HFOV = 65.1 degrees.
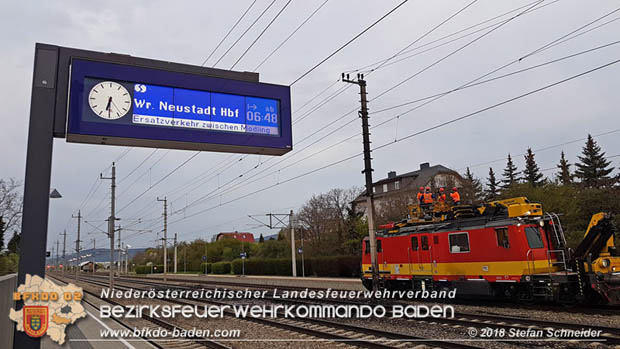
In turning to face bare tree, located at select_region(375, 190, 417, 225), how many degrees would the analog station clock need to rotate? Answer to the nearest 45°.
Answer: approximately 135° to its left

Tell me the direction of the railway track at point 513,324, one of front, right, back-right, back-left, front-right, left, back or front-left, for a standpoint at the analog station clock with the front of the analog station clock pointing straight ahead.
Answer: left

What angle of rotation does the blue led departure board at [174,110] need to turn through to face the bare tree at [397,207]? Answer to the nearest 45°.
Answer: approximately 135° to its left

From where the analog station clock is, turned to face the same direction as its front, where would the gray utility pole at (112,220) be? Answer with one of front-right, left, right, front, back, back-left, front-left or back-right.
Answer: back

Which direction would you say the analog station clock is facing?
toward the camera

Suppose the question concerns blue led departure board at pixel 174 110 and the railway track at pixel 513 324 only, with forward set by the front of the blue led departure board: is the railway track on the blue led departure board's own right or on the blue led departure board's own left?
on the blue led departure board's own left

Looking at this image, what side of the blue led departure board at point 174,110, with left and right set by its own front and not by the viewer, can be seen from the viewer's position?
front
